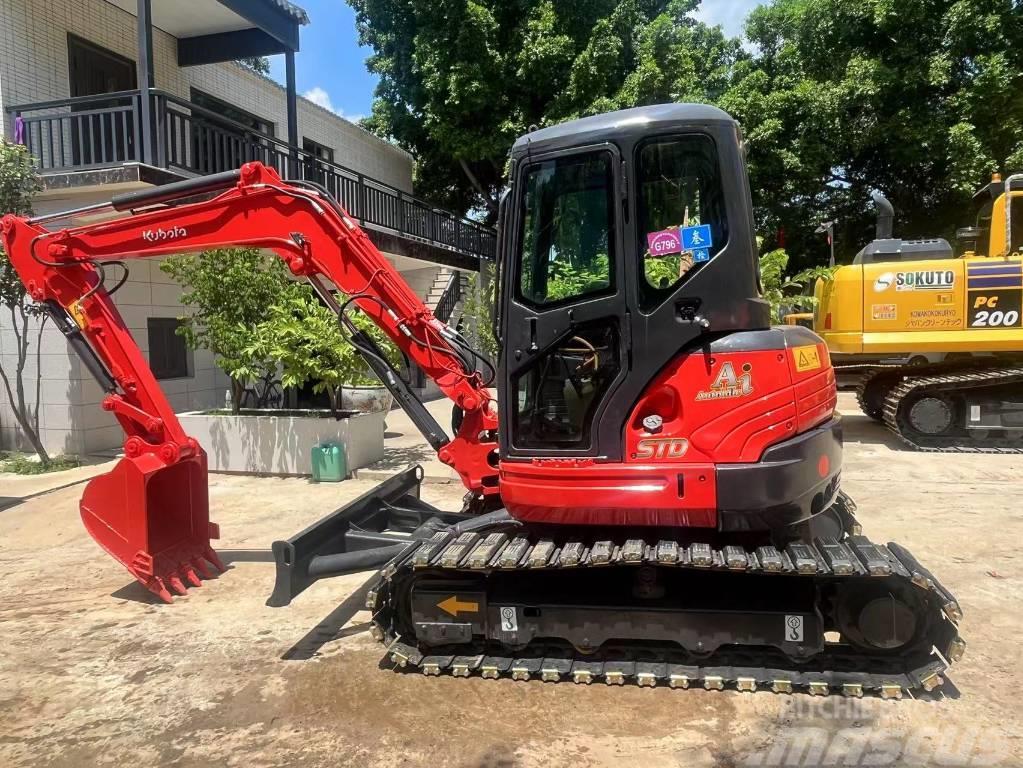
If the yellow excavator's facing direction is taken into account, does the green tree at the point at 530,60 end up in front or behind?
behind

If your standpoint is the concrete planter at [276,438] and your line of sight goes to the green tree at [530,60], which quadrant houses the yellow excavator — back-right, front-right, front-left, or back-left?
front-right

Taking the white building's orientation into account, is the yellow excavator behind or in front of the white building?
in front

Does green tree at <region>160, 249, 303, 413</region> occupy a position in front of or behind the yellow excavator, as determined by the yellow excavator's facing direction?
behind

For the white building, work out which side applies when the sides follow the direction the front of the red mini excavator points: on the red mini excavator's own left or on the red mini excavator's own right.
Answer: on the red mini excavator's own right

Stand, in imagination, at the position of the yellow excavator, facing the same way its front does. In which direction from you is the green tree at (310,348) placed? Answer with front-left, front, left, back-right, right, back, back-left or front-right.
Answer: back-right

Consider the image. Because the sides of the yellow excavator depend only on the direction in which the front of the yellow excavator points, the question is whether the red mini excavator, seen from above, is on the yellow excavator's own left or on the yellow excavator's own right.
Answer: on the yellow excavator's own right

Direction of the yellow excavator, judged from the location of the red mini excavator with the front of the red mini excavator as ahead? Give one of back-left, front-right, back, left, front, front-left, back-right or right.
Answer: back-right

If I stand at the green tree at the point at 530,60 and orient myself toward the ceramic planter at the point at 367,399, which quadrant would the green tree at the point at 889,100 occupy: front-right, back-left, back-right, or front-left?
back-left

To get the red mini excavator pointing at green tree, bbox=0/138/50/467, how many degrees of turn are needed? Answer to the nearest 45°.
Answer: approximately 45° to its right

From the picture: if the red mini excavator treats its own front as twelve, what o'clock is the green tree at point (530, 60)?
The green tree is roughly at 3 o'clock from the red mini excavator.

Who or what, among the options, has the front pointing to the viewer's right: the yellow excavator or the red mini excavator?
the yellow excavator

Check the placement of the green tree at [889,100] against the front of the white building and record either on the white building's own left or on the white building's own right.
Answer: on the white building's own left

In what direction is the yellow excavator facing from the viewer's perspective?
to the viewer's right

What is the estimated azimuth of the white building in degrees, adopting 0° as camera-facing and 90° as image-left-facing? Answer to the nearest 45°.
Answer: approximately 315°

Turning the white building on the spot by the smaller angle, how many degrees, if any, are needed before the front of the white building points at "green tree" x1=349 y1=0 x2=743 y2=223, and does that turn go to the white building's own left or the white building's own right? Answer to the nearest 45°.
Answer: approximately 90° to the white building's own left

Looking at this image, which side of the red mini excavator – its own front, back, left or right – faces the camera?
left

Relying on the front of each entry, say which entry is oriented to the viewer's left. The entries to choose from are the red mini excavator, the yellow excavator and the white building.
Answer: the red mini excavator
